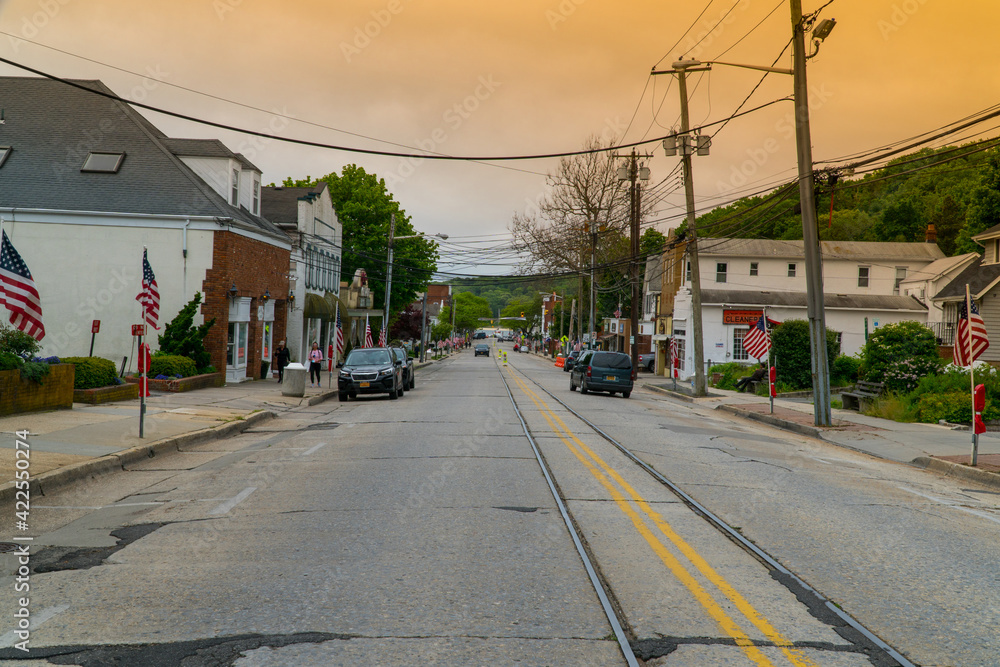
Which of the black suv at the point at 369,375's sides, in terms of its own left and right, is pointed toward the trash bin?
right

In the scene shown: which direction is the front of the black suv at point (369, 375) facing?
toward the camera

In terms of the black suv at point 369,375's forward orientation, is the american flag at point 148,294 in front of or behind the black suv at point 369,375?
in front

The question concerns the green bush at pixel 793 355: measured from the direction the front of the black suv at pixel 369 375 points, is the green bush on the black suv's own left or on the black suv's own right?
on the black suv's own left

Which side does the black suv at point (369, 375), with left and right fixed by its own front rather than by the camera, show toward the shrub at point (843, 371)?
left

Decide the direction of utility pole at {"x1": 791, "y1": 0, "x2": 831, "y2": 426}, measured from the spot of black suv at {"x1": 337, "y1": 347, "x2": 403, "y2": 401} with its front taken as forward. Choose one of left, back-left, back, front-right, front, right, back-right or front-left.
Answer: front-left

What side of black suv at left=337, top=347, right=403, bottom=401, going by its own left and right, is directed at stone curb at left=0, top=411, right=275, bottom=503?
front

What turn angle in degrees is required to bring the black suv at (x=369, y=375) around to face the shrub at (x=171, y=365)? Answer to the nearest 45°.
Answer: approximately 90° to its right
